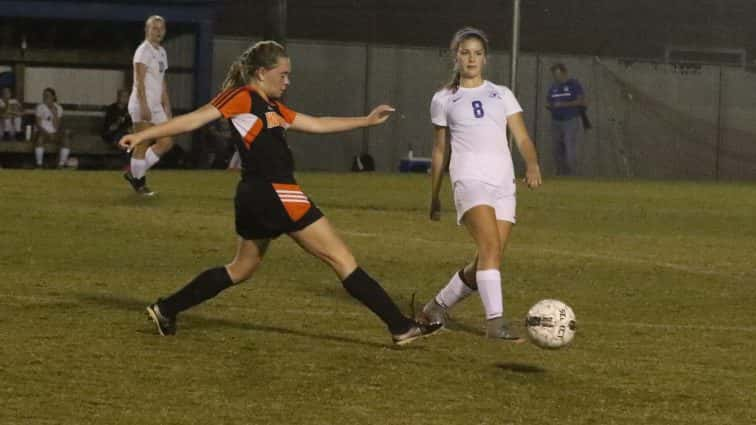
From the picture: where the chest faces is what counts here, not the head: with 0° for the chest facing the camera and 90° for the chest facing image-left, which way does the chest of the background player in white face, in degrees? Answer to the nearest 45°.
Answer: approximately 315°

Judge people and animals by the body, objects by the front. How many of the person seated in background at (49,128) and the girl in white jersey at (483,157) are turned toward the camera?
2

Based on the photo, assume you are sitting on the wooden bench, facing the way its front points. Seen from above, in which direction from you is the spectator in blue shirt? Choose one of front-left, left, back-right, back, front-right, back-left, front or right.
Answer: left

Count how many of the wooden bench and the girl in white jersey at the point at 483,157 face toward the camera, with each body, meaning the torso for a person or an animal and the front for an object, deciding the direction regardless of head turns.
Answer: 2

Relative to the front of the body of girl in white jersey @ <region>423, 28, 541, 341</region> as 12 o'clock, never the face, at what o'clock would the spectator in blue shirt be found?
The spectator in blue shirt is roughly at 6 o'clock from the girl in white jersey.

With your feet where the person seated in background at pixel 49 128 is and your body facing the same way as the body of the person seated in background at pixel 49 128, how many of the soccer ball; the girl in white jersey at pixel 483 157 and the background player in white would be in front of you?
3

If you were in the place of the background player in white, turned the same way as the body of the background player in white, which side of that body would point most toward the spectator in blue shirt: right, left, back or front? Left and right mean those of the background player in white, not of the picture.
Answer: left

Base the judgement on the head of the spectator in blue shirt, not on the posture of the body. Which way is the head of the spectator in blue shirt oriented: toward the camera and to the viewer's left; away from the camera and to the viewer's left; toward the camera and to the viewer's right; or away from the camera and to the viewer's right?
toward the camera and to the viewer's left

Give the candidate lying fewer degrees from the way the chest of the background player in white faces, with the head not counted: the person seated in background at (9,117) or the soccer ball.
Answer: the soccer ball

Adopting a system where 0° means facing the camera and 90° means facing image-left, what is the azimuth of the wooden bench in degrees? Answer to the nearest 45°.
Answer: approximately 0°

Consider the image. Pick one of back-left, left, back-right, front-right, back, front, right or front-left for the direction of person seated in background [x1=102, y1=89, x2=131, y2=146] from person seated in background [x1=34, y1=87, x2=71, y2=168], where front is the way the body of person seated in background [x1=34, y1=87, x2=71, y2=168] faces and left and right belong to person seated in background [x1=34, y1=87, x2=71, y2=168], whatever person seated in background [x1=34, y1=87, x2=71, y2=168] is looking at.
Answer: left

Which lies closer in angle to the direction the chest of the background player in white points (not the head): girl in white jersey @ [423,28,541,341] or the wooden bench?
the girl in white jersey
